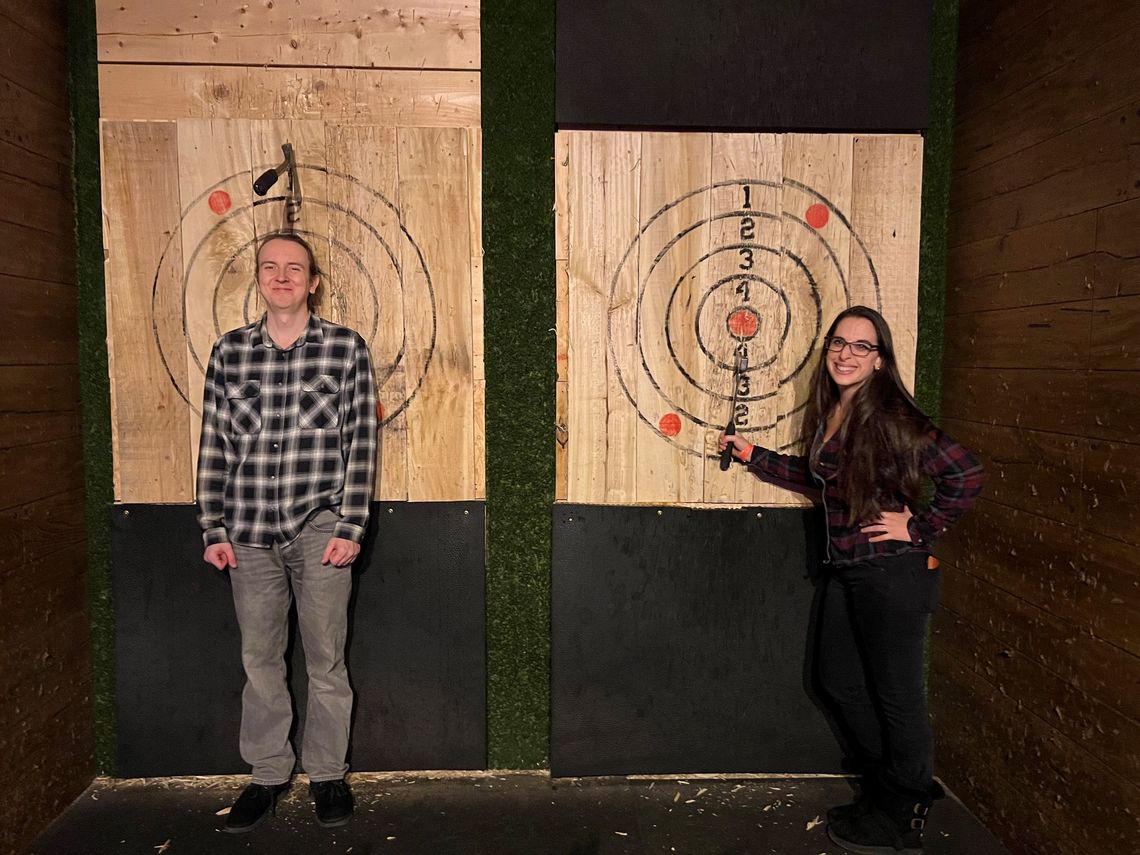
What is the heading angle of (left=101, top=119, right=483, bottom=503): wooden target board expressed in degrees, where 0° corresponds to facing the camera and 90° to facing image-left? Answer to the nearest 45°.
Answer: approximately 0°

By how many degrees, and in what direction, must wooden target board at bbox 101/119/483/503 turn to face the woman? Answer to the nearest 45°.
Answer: approximately 45° to its left

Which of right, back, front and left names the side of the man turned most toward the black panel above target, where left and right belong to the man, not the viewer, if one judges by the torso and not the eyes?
left

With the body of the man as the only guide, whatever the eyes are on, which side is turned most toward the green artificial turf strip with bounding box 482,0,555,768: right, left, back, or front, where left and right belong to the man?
left

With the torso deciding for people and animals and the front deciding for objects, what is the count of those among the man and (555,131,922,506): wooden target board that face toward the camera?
2

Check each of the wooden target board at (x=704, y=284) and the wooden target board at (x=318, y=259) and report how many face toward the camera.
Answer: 2

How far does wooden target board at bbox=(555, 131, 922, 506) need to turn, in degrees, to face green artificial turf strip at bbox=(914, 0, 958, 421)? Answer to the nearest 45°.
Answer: approximately 90° to its left

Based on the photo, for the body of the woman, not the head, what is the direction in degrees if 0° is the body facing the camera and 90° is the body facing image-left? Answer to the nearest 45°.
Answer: approximately 45°

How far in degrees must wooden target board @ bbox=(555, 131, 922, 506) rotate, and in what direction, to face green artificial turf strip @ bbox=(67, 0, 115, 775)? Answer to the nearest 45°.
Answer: approximately 90° to its right

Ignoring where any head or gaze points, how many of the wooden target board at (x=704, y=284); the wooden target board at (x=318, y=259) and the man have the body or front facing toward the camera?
3

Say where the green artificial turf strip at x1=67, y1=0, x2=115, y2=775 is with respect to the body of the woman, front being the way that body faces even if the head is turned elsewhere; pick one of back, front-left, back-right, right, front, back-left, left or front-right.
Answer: front-right

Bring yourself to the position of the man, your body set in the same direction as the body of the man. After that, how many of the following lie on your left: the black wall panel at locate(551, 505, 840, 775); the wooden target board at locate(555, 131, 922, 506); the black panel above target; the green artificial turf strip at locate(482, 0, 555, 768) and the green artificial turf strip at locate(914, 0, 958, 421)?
5
